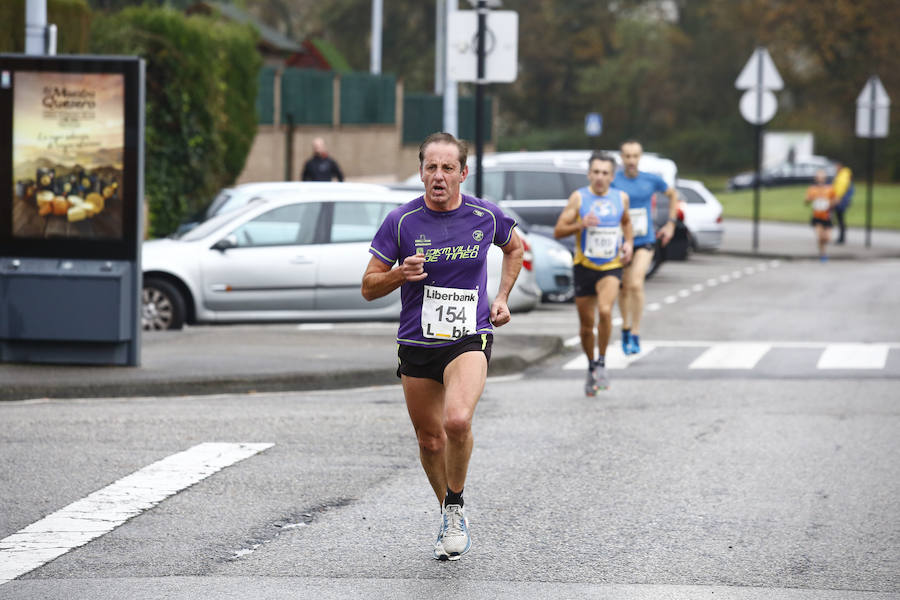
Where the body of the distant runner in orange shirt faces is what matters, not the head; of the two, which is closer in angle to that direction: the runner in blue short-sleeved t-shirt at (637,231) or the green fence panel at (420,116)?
the runner in blue short-sleeved t-shirt

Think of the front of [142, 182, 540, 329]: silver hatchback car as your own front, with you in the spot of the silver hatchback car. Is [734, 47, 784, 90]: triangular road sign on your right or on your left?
on your right

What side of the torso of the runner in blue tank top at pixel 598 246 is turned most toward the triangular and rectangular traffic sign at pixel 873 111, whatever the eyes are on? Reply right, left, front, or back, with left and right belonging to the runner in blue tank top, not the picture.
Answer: back

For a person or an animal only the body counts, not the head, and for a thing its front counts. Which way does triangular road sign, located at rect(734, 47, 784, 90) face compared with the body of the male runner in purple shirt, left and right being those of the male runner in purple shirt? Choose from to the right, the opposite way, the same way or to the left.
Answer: the opposite way

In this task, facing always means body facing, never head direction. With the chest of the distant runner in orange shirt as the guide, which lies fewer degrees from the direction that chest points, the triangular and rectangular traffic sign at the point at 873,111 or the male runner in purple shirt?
the male runner in purple shirt

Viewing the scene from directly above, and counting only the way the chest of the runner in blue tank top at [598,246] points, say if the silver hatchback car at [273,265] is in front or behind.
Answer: behind

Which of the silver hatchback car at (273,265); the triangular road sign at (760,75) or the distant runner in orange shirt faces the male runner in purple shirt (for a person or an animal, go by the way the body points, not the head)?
the distant runner in orange shirt

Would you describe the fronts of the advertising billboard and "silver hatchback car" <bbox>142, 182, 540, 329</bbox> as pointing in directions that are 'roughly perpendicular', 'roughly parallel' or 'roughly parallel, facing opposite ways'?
roughly perpendicular

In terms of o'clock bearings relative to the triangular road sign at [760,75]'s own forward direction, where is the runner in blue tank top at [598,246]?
The runner in blue tank top is roughly at 6 o'clock from the triangular road sign.

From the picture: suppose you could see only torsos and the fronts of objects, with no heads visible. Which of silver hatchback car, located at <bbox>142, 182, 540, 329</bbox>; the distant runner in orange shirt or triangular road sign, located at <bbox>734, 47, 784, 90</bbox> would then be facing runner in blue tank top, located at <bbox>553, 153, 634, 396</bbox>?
the distant runner in orange shirt

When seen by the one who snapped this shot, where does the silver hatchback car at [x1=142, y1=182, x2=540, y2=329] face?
facing to the left of the viewer

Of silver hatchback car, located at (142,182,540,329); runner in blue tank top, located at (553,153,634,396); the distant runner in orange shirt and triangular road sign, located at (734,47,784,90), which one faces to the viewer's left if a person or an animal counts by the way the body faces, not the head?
the silver hatchback car

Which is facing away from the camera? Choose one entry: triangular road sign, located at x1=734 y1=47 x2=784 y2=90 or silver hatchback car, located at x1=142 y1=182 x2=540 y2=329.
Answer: the triangular road sign
